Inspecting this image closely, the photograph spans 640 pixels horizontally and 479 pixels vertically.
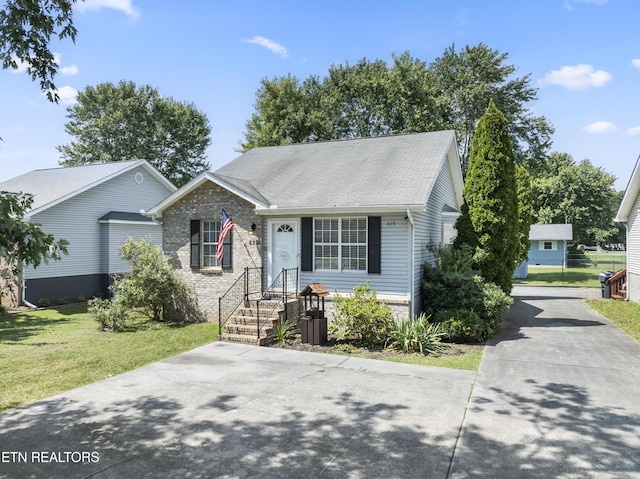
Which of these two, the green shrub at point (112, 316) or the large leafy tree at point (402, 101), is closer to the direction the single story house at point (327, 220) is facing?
the green shrub

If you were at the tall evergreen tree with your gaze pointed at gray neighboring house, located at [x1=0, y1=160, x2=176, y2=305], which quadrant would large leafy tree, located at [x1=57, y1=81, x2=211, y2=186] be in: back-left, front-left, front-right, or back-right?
front-right

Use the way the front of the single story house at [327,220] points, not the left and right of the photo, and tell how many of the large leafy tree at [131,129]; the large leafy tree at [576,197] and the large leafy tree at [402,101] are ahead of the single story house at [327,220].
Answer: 0

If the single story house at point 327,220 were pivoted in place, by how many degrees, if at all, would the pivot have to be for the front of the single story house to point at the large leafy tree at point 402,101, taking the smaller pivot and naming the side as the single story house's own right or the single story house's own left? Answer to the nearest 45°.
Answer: approximately 180°

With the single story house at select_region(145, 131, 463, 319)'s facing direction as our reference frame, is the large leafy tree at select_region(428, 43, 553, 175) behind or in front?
behind

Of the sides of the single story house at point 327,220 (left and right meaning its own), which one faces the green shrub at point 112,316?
right

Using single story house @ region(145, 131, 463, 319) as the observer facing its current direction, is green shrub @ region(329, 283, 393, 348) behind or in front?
in front

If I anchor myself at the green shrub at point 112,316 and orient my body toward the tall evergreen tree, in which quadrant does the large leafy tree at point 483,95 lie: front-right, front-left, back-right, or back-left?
front-left

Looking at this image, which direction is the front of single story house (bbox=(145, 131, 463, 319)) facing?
toward the camera

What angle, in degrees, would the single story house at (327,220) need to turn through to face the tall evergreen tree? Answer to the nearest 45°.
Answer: approximately 90° to its left

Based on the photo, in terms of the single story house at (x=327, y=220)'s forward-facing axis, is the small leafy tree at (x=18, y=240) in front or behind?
in front
